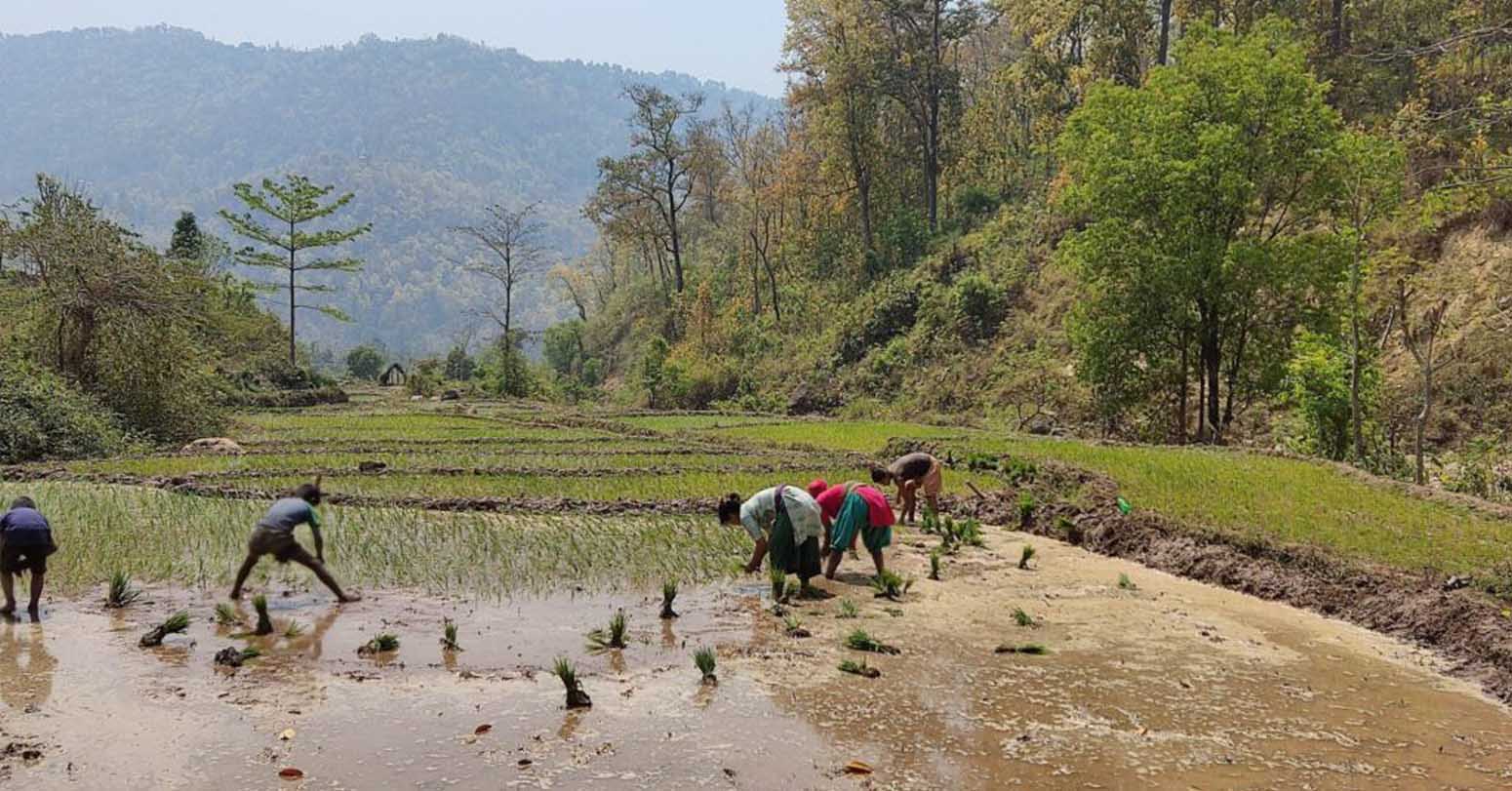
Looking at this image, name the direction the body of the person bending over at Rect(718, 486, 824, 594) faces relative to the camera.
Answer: to the viewer's left

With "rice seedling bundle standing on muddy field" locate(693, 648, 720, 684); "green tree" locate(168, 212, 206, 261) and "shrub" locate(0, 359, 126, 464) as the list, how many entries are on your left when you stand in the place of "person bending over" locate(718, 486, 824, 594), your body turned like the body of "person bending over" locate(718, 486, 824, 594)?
1

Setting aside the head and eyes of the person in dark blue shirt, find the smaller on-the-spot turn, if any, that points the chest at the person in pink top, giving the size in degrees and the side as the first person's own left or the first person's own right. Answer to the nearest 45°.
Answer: approximately 135° to the first person's own right

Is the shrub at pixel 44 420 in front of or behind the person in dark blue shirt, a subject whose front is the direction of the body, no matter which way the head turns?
in front

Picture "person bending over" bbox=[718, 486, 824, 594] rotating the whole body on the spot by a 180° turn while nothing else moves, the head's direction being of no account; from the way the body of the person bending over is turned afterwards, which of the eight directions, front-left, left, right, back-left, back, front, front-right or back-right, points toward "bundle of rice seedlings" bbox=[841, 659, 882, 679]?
right

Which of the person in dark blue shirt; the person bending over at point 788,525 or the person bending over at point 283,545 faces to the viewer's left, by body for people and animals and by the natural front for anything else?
the person bending over at point 788,525

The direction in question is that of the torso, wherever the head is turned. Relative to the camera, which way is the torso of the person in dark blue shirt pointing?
away from the camera

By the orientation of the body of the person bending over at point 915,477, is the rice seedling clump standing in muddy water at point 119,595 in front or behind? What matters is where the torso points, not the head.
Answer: in front

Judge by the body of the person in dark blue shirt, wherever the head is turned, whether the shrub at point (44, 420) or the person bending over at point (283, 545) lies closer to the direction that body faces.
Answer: the shrub

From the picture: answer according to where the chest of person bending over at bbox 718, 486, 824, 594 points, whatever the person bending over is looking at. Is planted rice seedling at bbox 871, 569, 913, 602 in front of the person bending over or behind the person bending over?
behind

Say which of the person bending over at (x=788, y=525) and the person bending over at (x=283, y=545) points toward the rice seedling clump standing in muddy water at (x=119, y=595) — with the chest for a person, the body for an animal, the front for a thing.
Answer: the person bending over at (x=788, y=525)

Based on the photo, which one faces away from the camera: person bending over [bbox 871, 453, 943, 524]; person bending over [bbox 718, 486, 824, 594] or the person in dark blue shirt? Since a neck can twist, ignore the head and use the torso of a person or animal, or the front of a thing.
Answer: the person in dark blue shirt

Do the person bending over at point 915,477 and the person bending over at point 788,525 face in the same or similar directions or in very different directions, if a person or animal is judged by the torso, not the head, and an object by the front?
same or similar directions

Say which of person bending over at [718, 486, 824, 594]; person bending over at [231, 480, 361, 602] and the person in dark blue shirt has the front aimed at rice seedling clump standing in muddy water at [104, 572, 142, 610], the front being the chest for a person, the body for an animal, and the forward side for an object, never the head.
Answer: person bending over at [718, 486, 824, 594]

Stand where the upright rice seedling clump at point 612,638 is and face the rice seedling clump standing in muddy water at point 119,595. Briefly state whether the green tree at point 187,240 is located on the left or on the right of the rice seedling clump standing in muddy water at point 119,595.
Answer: right

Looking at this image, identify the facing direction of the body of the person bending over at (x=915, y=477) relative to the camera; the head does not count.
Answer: to the viewer's left

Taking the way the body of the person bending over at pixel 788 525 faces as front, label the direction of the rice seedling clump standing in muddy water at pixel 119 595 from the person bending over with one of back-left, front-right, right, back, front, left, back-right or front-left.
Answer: front

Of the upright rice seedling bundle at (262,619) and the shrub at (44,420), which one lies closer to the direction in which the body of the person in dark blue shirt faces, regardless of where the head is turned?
the shrub
